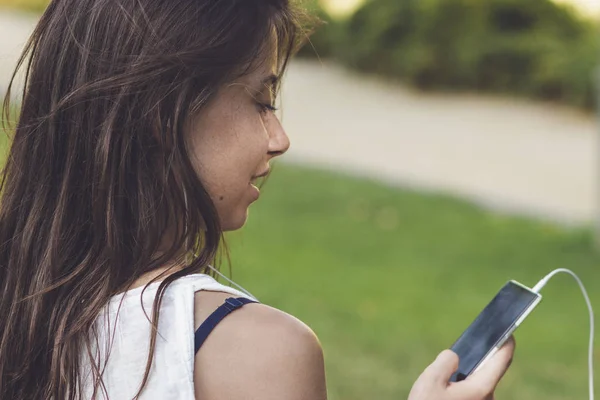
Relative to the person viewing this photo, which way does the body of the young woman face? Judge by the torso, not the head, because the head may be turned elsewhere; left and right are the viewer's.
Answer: facing away from the viewer and to the right of the viewer

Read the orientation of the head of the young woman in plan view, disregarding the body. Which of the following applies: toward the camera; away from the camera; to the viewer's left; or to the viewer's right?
to the viewer's right
